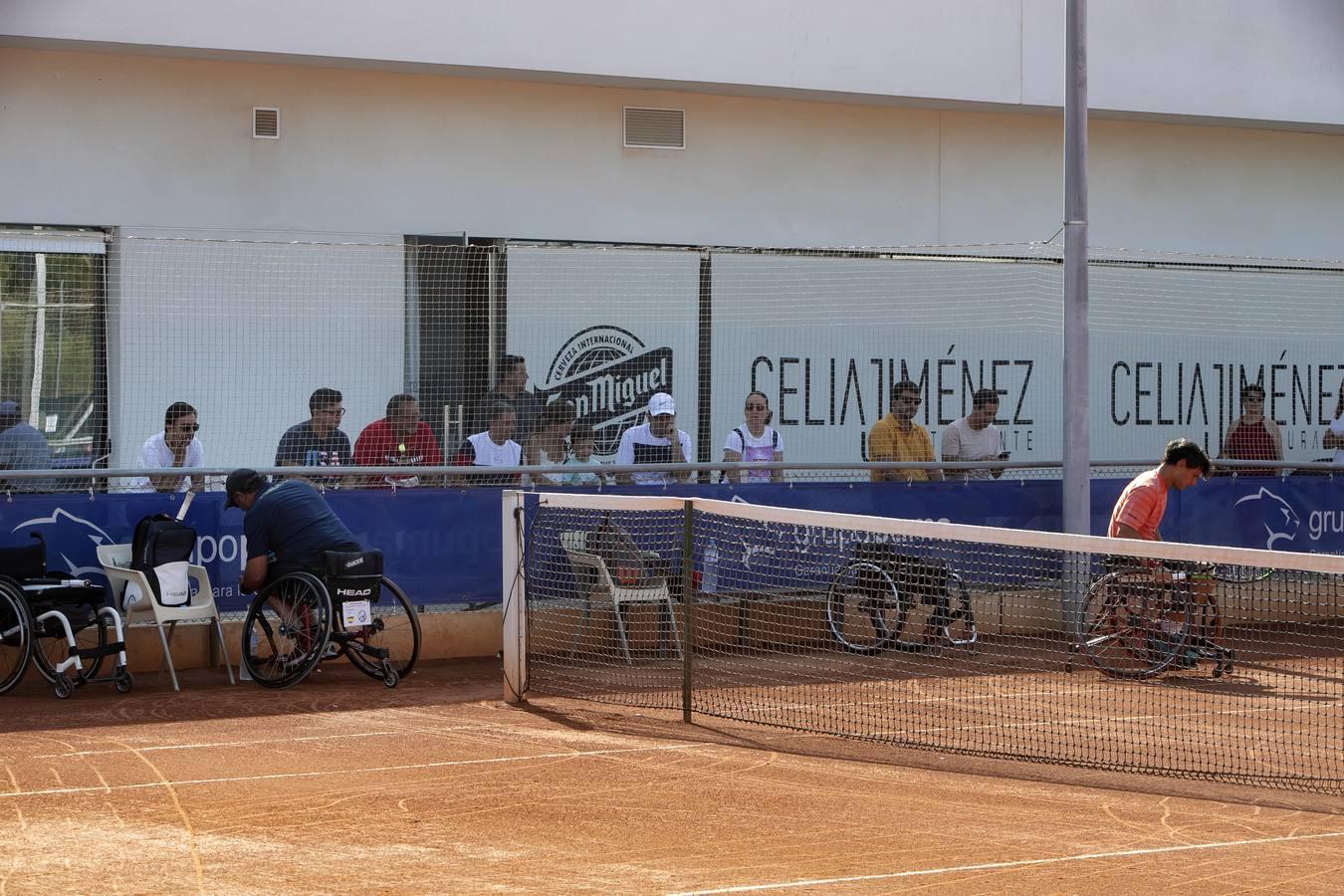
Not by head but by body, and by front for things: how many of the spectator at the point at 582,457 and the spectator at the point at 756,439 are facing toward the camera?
2

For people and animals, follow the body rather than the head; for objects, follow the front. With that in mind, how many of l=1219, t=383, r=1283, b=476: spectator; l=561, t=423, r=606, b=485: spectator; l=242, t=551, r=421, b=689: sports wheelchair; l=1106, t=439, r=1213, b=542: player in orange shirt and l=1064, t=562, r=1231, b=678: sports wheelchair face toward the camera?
2

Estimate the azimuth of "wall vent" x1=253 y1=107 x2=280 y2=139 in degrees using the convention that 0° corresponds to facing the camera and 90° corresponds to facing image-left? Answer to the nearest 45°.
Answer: approximately 0°

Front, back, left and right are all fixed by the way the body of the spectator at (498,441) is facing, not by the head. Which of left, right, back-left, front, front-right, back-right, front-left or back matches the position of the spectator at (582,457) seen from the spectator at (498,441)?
front-left

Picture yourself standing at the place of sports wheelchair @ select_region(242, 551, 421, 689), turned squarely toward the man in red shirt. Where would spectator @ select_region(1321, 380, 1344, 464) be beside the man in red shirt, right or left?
right

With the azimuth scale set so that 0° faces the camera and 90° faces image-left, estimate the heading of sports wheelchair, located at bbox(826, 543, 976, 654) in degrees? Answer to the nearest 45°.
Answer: approximately 315°

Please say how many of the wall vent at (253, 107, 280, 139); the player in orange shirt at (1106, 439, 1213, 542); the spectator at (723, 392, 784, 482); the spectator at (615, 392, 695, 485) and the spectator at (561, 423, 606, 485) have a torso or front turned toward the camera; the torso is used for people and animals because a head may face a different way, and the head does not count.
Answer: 4

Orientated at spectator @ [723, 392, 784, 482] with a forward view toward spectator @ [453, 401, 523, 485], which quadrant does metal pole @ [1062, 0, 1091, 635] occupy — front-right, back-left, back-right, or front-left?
back-left

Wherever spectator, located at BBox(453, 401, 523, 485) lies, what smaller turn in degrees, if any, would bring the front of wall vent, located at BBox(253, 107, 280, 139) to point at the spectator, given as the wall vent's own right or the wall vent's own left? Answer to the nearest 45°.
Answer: approximately 45° to the wall vent's own left
